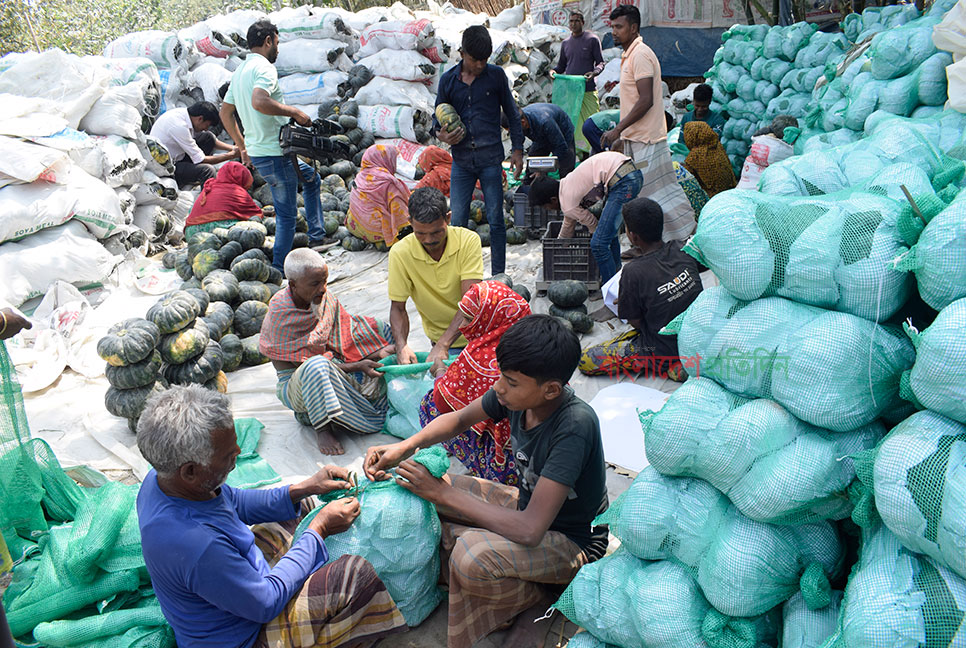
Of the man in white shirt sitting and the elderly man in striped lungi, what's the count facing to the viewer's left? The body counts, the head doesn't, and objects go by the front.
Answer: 0

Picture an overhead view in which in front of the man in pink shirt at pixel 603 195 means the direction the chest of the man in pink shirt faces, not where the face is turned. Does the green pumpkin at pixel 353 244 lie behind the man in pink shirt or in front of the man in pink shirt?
in front

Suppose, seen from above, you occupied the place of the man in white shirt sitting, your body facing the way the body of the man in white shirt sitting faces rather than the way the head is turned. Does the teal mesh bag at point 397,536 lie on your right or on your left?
on your right

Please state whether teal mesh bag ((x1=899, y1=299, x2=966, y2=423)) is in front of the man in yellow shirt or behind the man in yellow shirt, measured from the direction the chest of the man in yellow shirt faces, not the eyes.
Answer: in front

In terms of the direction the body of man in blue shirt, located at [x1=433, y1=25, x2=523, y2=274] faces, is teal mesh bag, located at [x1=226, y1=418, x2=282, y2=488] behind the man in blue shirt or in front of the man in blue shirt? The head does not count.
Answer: in front

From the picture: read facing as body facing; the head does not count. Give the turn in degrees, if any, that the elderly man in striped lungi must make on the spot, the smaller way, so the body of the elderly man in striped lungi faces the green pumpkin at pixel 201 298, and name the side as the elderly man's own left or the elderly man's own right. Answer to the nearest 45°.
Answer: approximately 180°

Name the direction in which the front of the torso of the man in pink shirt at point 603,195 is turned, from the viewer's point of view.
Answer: to the viewer's left

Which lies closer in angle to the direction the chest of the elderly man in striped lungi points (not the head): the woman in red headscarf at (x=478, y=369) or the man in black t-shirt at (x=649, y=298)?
the woman in red headscarf

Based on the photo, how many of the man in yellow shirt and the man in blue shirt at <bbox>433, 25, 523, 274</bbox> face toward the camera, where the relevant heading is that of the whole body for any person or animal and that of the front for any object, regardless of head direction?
2

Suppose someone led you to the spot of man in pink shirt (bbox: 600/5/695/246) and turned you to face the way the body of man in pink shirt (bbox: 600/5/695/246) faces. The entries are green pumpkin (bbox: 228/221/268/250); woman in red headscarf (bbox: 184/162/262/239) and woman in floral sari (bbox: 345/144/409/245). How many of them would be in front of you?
3
